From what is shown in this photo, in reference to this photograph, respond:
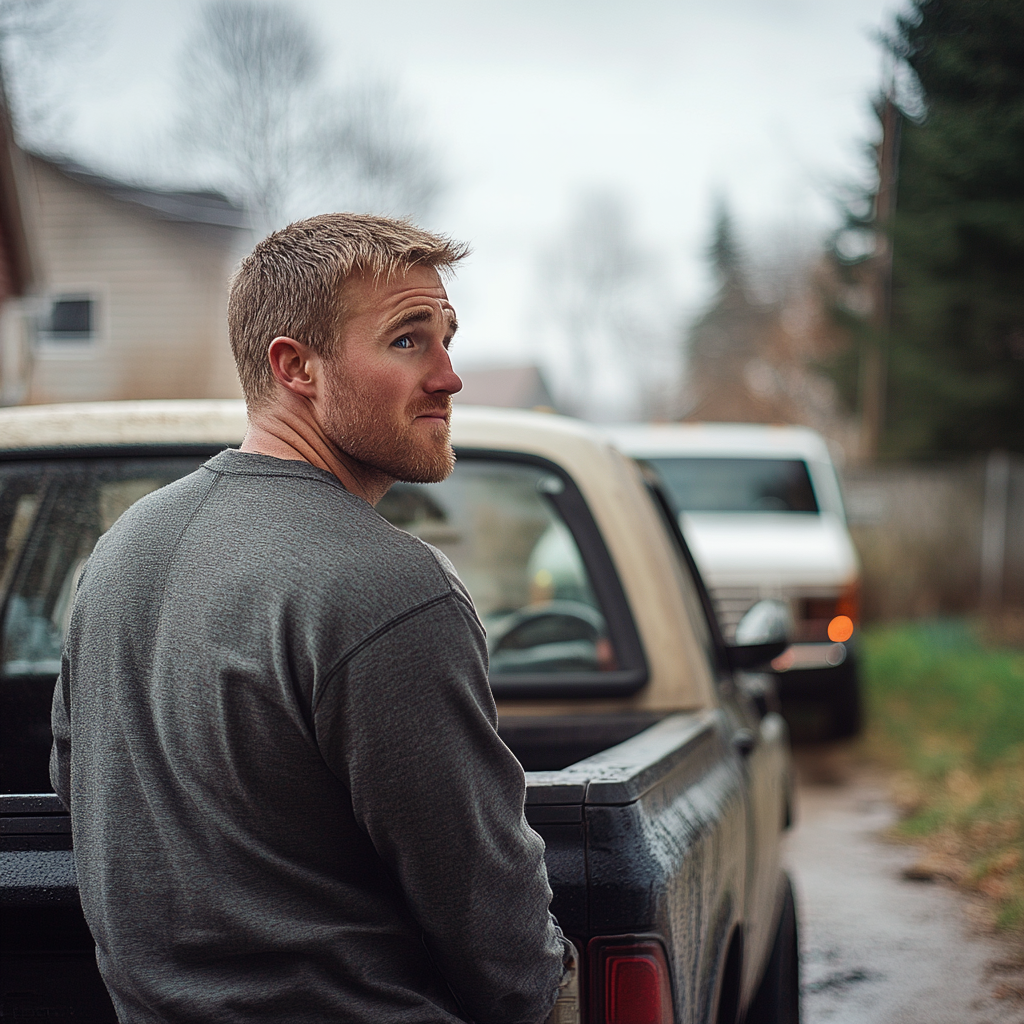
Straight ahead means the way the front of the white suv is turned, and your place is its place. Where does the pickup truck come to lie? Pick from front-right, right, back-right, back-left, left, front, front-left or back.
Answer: front

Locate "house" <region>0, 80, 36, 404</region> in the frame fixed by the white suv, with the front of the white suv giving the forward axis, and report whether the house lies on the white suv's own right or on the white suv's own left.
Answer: on the white suv's own right

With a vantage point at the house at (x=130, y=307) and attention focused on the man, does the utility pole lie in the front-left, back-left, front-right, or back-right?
front-left

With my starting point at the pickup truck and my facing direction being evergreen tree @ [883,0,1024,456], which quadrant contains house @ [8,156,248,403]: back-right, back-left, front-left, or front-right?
front-left

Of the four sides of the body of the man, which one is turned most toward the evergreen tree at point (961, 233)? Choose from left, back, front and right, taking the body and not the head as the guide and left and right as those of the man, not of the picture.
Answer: front

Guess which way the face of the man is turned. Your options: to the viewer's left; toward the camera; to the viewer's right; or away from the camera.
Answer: to the viewer's right

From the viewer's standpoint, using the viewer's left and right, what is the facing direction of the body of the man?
facing away from the viewer and to the right of the viewer

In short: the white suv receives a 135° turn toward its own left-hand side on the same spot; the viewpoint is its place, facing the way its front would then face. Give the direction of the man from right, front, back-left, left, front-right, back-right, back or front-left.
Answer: back-right

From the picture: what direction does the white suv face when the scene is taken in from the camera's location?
facing the viewer
